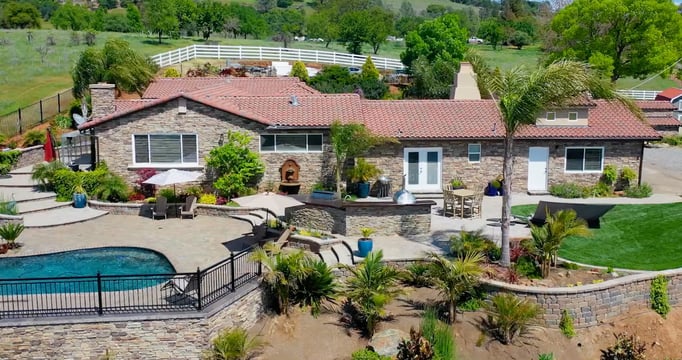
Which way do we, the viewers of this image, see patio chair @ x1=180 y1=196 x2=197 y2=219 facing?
facing the viewer and to the left of the viewer

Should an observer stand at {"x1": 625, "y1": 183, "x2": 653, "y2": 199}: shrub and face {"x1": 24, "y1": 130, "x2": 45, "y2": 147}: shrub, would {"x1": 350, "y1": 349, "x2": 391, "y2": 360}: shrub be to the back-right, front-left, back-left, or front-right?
front-left

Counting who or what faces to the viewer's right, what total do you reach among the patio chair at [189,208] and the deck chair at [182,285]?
0

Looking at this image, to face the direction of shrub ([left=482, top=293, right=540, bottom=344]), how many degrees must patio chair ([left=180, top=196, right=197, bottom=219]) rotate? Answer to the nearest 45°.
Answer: approximately 90° to its left

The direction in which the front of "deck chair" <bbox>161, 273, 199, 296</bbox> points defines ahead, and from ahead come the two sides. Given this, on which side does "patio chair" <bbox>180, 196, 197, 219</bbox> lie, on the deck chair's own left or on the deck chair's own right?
on the deck chair's own right

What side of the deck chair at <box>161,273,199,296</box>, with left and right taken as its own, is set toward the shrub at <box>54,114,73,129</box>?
right

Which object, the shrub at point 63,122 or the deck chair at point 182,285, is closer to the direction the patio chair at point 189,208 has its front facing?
the deck chair

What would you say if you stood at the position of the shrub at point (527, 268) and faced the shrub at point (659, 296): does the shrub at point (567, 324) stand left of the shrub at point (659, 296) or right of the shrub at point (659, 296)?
right

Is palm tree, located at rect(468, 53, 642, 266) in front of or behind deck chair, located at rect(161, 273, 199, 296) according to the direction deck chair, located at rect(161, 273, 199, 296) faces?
behind

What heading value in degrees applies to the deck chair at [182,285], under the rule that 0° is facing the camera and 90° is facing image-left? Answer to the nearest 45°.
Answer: approximately 90°

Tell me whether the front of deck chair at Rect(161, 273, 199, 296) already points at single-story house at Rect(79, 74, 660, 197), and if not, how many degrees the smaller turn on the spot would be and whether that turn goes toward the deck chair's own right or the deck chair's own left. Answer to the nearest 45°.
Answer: approximately 135° to the deck chair's own right

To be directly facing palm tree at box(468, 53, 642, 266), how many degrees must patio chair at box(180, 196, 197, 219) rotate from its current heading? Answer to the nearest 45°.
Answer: approximately 90° to its left

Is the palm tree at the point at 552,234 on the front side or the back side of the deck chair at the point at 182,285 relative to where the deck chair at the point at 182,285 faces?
on the back side

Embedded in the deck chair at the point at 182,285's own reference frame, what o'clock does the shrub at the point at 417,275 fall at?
The shrub is roughly at 6 o'clock from the deck chair.

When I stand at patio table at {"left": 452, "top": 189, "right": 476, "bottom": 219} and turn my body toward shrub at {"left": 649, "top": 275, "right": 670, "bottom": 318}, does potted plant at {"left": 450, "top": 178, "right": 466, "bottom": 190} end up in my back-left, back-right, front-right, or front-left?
back-left

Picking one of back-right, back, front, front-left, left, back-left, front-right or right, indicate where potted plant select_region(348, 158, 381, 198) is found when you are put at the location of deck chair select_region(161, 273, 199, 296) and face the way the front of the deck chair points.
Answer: back-right
